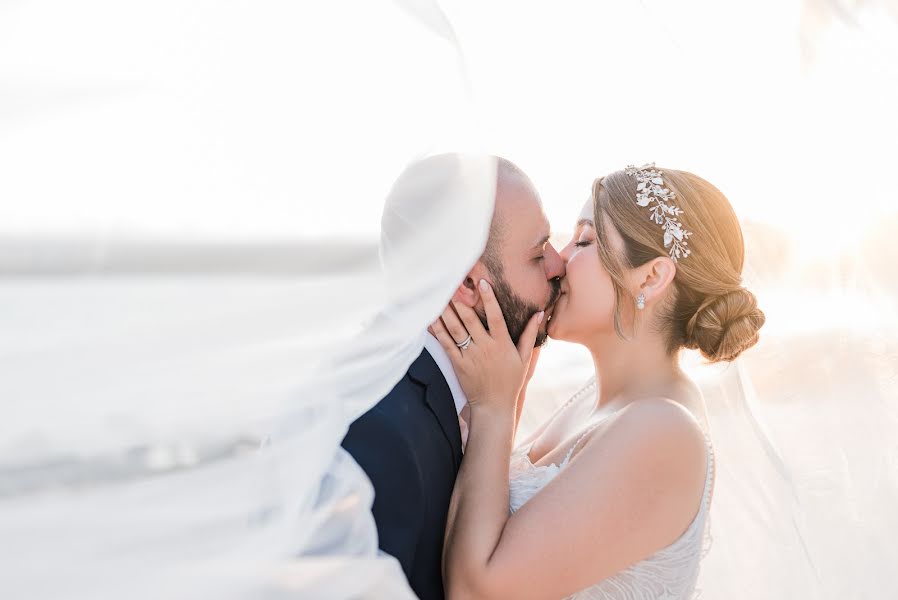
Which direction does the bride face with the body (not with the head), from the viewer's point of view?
to the viewer's left

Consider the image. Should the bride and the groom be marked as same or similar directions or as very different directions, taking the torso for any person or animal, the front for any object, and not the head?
very different directions

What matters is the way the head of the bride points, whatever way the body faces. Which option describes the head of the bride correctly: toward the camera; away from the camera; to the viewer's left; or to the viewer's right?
to the viewer's left

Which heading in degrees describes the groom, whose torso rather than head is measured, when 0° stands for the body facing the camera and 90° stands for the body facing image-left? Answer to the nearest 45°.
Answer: approximately 270°

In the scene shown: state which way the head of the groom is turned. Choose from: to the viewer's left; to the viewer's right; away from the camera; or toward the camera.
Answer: to the viewer's right
